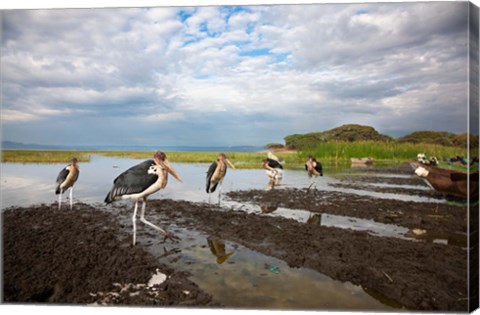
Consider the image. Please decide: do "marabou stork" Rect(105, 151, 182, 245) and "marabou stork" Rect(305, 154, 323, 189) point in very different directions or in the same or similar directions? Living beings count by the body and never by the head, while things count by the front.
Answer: very different directions

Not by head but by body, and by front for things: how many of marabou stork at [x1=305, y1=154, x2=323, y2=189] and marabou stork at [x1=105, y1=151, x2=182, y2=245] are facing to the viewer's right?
1

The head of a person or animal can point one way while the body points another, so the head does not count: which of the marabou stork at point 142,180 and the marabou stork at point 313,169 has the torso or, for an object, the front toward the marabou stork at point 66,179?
the marabou stork at point 313,169

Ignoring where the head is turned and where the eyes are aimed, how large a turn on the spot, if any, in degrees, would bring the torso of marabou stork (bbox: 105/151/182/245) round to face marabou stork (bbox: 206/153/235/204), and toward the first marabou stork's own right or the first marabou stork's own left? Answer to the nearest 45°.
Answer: approximately 45° to the first marabou stork's own left

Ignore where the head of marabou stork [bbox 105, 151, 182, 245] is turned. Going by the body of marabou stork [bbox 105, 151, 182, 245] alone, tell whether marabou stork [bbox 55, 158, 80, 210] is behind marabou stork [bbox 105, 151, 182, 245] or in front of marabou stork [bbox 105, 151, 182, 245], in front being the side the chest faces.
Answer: behind

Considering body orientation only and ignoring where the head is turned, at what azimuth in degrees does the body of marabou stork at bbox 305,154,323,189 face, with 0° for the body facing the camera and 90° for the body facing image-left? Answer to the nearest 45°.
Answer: approximately 45°

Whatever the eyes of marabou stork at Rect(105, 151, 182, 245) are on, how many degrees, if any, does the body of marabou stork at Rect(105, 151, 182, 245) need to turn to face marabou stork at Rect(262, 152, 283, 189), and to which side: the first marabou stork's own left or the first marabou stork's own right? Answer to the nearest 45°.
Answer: approximately 45° to the first marabou stork's own left

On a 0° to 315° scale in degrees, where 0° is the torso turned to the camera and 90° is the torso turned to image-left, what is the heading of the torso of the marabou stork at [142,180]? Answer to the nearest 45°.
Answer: approximately 270°

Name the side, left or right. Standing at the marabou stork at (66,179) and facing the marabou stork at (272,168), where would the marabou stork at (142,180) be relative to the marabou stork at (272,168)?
right
